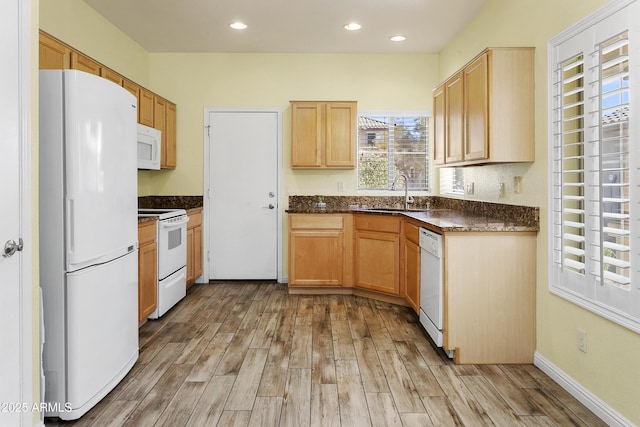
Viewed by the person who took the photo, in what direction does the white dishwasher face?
facing to the left of the viewer

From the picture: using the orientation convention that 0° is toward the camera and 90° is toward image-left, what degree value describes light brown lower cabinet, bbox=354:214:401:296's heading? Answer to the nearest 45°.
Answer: approximately 45°

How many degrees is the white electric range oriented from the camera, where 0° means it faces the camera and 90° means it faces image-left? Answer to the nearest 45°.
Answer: approximately 315°

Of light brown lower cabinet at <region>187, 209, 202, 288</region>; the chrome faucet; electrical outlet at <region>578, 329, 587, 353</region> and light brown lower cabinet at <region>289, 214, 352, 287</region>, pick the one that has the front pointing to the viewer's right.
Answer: light brown lower cabinet at <region>187, 209, 202, 288</region>

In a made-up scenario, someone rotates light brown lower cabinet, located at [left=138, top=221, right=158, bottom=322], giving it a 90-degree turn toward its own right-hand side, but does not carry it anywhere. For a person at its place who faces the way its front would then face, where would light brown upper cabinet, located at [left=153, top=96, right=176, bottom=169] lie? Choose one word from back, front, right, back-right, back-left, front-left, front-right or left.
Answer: back-right

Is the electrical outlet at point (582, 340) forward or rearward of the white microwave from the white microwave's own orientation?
forward

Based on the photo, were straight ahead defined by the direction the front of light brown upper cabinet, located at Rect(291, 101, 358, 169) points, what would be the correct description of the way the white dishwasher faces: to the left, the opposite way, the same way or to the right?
to the right

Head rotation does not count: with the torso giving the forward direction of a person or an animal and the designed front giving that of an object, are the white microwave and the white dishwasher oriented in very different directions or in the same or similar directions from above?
very different directions

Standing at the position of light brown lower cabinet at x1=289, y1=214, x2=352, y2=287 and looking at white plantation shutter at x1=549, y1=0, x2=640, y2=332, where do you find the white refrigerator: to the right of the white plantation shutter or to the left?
right

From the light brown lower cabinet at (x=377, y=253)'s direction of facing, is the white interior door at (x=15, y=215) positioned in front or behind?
in front

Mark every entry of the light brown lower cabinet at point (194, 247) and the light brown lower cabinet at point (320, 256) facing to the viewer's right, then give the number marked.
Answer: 1

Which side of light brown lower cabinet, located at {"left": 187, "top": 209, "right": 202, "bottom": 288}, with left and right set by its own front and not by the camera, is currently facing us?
right

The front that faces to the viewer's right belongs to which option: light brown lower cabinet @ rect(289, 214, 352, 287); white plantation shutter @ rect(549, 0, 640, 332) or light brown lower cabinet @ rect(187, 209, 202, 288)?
light brown lower cabinet @ rect(187, 209, 202, 288)
